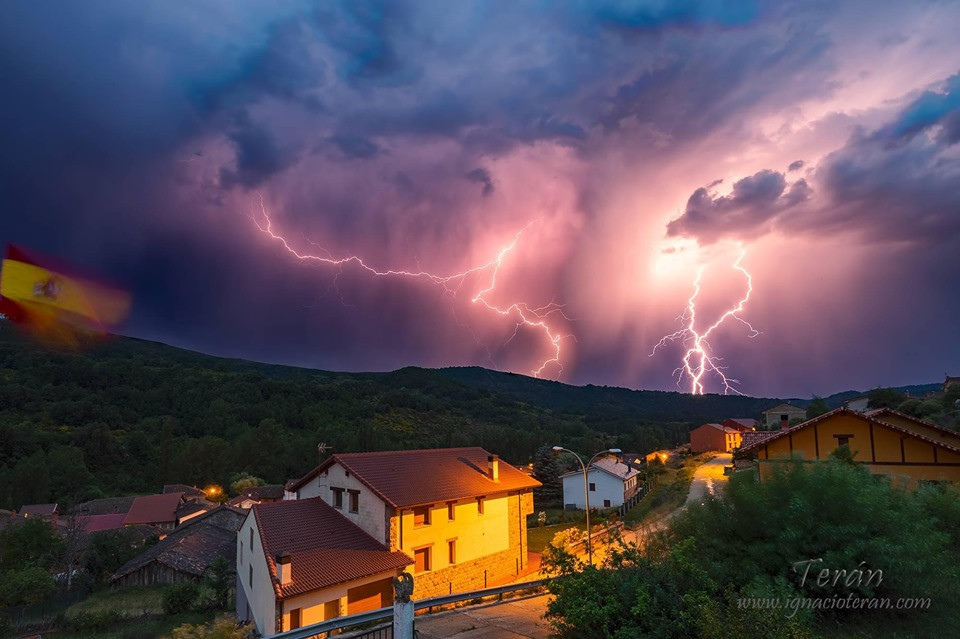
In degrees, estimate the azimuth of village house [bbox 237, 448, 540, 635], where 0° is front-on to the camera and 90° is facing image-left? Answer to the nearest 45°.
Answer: approximately 315°
